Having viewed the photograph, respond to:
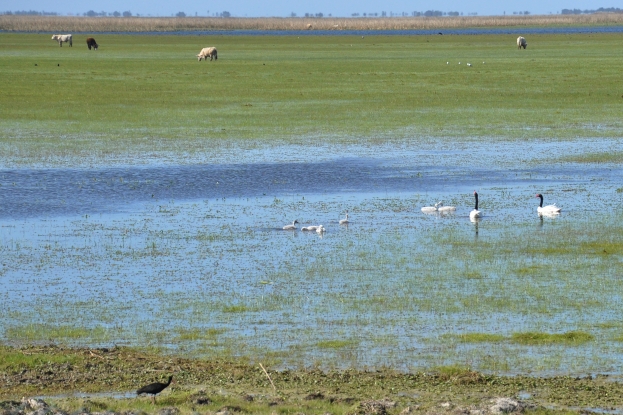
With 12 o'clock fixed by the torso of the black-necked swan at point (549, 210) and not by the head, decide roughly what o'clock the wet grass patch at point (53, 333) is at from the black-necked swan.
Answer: The wet grass patch is roughly at 10 o'clock from the black-necked swan.

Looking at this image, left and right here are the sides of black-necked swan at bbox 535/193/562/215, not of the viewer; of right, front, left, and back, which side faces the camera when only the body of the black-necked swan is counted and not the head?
left

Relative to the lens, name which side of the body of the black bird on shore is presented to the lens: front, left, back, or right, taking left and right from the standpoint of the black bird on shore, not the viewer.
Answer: right
